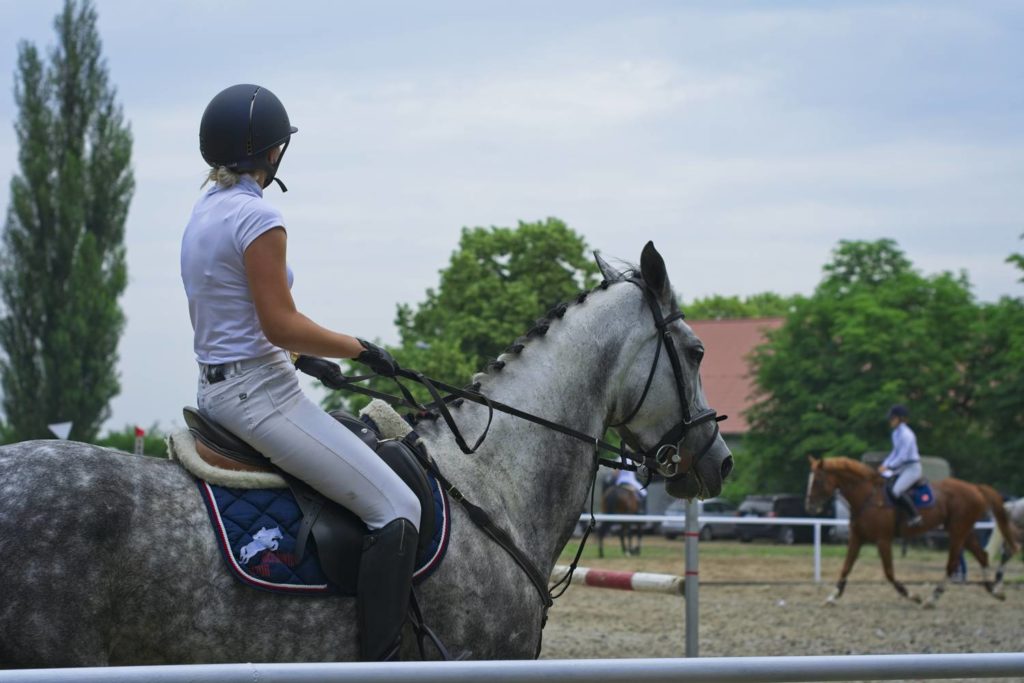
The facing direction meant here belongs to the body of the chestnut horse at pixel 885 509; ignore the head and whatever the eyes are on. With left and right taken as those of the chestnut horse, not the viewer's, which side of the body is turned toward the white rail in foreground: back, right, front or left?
left

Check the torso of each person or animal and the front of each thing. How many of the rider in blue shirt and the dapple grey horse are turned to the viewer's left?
1

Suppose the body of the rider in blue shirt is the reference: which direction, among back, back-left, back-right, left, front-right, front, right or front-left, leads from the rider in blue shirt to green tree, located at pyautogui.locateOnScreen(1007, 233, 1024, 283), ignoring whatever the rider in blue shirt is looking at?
right

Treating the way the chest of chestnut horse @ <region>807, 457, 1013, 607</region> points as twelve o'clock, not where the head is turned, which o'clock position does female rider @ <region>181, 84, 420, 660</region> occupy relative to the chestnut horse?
The female rider is roughly at 9 o'clock from the chestnut horse.

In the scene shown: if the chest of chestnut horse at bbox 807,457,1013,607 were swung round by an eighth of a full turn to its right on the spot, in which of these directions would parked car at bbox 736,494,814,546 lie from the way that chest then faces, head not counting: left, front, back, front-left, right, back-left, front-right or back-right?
front-right

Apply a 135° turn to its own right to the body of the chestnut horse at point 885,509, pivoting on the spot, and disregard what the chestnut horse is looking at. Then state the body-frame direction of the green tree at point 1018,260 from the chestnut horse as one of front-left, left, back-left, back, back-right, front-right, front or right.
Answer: front-left

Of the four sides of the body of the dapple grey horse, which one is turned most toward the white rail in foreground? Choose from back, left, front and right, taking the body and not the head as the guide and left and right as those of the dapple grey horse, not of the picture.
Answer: right

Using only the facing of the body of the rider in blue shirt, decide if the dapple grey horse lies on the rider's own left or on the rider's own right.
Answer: on the rider's own left

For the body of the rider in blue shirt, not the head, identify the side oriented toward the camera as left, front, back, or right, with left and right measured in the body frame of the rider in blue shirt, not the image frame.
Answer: left

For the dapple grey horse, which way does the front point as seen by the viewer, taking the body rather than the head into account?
to the viewer's right

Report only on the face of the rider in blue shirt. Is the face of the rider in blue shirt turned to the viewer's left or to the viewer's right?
to the viewer's left

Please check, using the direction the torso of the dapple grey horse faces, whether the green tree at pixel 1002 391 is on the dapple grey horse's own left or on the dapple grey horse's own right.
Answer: on the dapple grey horse's own left

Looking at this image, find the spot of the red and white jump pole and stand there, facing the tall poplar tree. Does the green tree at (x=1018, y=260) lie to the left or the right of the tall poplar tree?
right

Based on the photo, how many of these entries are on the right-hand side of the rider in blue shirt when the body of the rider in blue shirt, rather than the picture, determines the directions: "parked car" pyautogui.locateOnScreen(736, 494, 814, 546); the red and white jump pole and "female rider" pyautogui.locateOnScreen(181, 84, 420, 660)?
1

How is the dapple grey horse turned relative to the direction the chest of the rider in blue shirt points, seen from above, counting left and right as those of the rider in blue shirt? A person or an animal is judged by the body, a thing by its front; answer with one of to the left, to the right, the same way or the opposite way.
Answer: the opposite way

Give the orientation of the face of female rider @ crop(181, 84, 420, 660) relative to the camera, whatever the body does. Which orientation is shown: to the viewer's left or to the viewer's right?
to the viewer's right

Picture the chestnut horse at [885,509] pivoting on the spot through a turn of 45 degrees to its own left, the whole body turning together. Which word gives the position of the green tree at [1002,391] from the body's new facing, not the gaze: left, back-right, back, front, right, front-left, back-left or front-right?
back-right

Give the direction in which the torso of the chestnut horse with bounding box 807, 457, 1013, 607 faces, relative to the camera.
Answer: to the viewer's left

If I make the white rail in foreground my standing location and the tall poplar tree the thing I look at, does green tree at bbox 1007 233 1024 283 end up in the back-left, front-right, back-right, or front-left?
front-right
